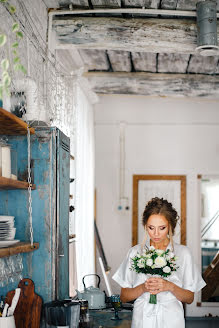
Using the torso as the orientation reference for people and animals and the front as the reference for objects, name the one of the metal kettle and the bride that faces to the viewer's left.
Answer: the metal kettle

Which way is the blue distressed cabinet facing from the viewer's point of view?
to the viewer's right

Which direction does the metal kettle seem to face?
to the viewer's left

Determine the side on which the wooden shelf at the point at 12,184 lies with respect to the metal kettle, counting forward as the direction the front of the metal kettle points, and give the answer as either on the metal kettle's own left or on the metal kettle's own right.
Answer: on the metal kettle's own left

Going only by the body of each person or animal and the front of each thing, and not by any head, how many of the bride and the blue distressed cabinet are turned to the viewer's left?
0

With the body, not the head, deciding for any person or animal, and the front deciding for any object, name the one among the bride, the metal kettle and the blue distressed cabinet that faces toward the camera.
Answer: the bride

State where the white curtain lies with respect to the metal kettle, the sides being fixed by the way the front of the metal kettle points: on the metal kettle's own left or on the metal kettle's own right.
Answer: on the metal kettle's own right

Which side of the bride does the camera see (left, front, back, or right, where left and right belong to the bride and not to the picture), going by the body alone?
front

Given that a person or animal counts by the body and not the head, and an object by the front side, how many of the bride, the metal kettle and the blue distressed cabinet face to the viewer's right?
1

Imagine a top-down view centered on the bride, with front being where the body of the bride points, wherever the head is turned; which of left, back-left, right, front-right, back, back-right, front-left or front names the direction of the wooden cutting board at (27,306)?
right
